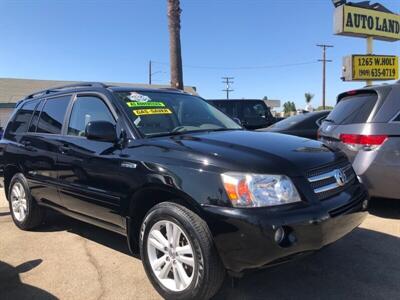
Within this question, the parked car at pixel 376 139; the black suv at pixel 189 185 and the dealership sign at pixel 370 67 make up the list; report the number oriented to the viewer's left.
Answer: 0

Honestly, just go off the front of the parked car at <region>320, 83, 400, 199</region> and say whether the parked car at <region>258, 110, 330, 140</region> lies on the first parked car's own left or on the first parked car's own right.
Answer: on the first parked car's own left

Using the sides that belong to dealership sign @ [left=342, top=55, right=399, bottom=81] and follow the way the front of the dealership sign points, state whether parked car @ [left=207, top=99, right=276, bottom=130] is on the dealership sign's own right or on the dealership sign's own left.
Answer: on the dealership sign's own right

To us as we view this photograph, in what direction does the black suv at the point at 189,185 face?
facing the viewer and to the right of the viewer

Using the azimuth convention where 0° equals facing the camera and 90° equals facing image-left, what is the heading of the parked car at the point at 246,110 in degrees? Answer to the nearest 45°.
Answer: approximately 315°

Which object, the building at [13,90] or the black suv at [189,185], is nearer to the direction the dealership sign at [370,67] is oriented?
the black suv

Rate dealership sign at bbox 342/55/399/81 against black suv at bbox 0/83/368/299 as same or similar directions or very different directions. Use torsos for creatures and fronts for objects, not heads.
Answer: same or similar directions

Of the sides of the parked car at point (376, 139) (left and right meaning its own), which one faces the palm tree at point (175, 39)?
left

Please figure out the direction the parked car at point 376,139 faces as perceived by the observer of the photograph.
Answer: facing away from the viewer and to the right of the viewer

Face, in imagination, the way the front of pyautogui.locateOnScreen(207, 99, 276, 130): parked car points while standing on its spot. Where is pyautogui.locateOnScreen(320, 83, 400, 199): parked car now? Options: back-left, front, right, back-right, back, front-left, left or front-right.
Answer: front-right

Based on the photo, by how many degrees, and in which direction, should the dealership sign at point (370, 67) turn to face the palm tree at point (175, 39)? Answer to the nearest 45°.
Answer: approximately 90° to its right
